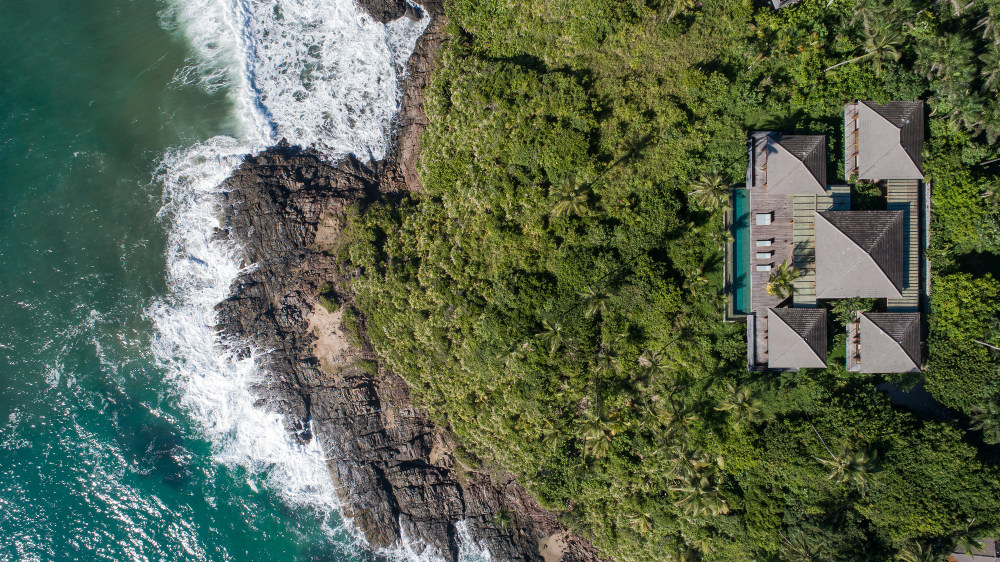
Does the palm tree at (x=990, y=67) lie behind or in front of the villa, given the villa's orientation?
behind

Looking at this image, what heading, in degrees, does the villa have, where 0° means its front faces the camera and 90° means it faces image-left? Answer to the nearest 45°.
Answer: approximately 90°
